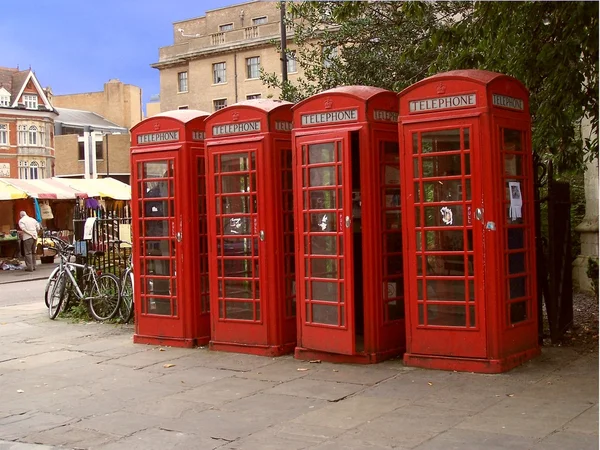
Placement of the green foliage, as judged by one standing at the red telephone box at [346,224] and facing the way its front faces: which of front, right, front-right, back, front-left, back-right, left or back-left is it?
back

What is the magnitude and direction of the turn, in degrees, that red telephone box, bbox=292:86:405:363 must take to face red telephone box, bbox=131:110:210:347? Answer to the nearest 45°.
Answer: approximately 90° to its right

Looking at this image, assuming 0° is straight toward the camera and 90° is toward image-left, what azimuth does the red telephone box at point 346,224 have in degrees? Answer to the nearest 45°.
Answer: approximately 45°

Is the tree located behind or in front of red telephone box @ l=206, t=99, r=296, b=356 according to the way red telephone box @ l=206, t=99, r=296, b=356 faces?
behind

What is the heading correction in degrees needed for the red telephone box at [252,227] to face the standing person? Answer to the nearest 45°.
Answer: approximately 90° to its right

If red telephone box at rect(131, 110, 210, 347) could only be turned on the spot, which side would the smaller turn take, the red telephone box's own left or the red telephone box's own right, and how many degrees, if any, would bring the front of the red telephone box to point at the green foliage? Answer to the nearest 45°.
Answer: approximately 135° to the red telephone box's own left

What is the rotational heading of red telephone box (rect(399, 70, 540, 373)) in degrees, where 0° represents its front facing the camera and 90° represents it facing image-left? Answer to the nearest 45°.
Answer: approximately 45°

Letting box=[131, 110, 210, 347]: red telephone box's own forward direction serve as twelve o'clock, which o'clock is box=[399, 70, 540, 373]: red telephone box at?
box=[399, 70, 540, 373]: red telephone box is roughly at 9 o'clock from box=[131, 110, 210, 347]: red telephone box.
